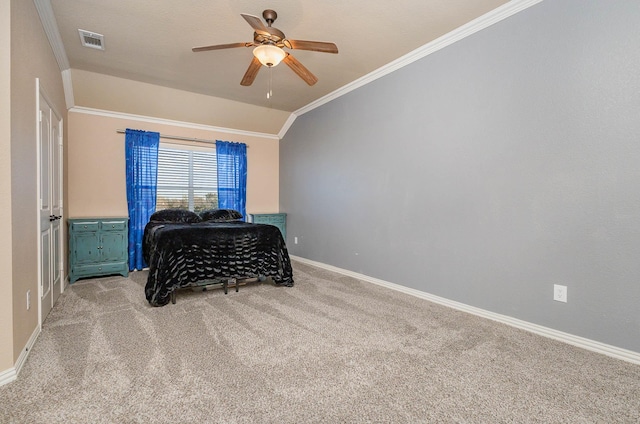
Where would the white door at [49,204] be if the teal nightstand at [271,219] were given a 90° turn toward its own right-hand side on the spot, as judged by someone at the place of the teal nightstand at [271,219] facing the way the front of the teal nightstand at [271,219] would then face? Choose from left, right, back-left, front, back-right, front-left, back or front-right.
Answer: front-left

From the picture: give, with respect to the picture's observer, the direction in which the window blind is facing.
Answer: facing the viewer

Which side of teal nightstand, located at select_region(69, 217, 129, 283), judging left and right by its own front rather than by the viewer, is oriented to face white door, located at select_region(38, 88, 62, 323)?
front

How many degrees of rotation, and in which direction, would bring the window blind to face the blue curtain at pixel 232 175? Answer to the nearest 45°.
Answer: approximately 90° to its left

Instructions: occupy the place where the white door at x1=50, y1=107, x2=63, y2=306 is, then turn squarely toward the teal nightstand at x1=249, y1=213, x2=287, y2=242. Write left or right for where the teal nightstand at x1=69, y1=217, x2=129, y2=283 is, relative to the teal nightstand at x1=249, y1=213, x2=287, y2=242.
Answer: left

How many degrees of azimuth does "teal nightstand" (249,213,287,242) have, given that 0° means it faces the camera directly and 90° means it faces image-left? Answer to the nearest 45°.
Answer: approximately 0°

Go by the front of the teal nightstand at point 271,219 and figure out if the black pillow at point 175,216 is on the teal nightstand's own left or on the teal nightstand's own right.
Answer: on the teal nightstand's own right

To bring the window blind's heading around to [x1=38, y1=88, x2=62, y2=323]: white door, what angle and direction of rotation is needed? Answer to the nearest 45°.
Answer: approximately 45° to its right

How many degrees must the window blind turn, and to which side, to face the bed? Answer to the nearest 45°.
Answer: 0° — it already faces it

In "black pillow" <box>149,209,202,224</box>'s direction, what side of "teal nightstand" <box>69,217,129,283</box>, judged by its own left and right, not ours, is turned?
left

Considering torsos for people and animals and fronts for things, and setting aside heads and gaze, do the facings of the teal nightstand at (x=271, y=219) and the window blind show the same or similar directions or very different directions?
same or similar directions

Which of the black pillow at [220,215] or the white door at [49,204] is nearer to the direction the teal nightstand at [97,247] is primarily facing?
the white door

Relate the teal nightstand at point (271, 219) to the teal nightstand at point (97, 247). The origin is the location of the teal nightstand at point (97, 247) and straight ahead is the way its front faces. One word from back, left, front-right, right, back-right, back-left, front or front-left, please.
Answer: left

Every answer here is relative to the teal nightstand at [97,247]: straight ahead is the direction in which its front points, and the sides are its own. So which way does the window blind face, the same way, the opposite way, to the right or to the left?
the same way

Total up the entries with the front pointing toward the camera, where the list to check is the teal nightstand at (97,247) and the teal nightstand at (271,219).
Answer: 2

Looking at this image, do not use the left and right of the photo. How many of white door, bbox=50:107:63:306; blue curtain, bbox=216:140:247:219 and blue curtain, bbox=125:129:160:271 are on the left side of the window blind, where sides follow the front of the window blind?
1

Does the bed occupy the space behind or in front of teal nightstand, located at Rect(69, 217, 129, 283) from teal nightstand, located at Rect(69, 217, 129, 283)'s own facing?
in front

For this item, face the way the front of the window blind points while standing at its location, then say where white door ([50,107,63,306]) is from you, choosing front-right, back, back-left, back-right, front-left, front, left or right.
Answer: front-right
